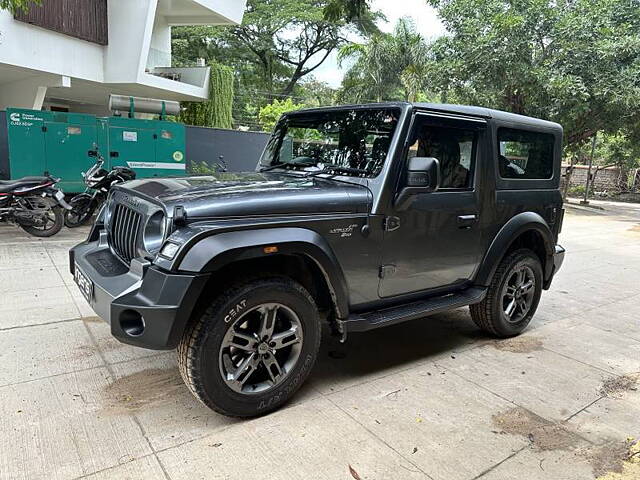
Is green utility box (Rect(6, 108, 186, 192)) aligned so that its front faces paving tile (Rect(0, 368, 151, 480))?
yes

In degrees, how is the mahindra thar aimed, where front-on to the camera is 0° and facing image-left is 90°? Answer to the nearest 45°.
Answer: approximately 45°

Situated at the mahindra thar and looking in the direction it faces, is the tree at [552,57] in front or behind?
behind

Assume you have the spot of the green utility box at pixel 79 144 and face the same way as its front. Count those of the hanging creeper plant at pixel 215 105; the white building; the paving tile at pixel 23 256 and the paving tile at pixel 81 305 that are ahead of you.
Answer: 2

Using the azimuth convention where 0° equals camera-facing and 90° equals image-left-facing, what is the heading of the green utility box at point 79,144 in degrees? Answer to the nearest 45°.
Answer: approximately 0°

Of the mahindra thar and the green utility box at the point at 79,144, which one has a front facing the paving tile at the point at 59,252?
the green utility box

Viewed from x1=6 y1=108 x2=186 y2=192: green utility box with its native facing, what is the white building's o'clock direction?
The white building is roughly at 6 o'clock from the green utility box.

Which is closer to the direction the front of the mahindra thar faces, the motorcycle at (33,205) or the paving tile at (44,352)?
the paving tile

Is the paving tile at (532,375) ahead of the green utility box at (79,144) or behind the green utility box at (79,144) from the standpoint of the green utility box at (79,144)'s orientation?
ahead

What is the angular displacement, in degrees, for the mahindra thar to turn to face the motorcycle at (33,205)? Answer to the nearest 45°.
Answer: approximately 90° to its right

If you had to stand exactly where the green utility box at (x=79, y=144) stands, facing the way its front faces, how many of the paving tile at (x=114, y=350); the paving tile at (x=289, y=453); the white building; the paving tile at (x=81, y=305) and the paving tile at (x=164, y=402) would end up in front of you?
4
